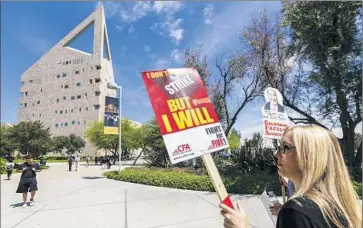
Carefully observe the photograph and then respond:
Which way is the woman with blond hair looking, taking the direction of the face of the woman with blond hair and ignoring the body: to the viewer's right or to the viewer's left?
to the viewer's left

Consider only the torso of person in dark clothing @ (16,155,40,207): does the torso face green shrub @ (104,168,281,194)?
no

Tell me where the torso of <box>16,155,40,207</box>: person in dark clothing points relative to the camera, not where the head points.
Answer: toward the camera

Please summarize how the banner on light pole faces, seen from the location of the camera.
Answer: facing the viewer

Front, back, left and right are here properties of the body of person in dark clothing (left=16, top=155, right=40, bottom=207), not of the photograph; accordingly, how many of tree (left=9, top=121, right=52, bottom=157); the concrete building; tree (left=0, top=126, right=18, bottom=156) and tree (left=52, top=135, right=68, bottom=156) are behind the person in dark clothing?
4

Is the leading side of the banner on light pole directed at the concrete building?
no

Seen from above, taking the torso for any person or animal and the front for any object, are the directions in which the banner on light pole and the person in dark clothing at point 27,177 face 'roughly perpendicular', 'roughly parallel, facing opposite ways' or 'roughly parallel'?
roughly parallel

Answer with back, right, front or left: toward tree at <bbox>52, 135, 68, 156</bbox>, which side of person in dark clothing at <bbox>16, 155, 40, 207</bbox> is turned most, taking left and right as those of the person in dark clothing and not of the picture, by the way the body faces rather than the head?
back

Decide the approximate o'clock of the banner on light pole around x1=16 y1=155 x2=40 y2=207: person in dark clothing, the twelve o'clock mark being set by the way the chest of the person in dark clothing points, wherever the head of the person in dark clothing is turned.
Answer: The banner on light pole is roughly at 7 o'clock from the person in dark clothing.

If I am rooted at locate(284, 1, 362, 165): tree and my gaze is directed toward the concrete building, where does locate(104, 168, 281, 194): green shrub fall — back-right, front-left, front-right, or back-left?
front-left

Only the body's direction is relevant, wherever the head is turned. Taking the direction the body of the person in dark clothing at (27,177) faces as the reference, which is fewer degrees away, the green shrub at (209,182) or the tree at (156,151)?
the green shrub

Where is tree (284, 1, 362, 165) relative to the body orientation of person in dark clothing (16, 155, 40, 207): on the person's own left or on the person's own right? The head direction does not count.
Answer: on the person's own left

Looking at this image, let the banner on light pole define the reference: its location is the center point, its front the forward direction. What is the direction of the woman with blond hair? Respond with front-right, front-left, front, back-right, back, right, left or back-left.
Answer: front

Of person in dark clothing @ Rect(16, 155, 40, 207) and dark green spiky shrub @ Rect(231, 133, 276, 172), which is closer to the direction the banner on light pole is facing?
the person in dark clothing

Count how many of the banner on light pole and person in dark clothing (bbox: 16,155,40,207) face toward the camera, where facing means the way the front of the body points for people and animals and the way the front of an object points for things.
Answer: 2

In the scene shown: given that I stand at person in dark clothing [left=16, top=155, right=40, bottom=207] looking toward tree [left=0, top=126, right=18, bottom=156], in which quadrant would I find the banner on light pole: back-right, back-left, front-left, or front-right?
front-right

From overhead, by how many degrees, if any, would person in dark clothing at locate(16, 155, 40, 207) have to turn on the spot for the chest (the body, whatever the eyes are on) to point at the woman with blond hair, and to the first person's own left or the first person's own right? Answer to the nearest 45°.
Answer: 0° — they already face them
